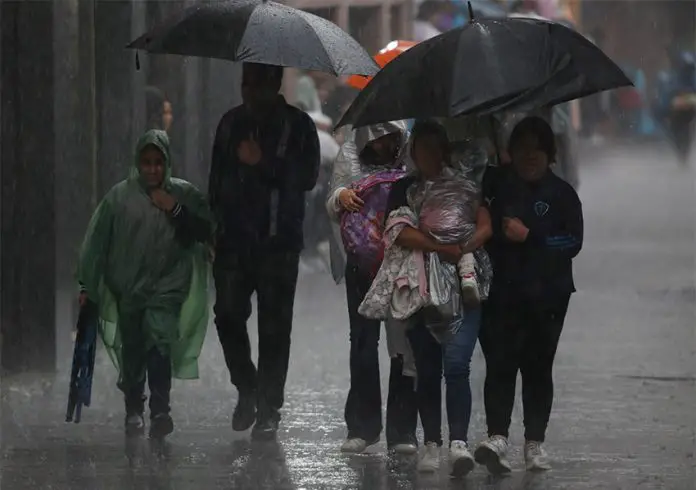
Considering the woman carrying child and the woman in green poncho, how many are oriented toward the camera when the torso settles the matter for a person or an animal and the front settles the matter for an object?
2

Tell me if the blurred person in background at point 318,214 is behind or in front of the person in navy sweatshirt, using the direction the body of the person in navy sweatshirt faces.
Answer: behind

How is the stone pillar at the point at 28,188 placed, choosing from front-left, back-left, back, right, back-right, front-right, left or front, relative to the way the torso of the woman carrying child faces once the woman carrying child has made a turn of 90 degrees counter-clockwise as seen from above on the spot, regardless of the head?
back-left

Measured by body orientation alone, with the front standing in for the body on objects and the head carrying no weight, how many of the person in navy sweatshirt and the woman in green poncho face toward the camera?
2

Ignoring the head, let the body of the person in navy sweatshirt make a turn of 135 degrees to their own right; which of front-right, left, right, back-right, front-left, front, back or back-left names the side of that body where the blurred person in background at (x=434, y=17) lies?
front-right

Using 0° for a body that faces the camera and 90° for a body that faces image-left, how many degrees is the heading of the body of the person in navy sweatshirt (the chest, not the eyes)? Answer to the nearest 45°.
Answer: approximately 0°
